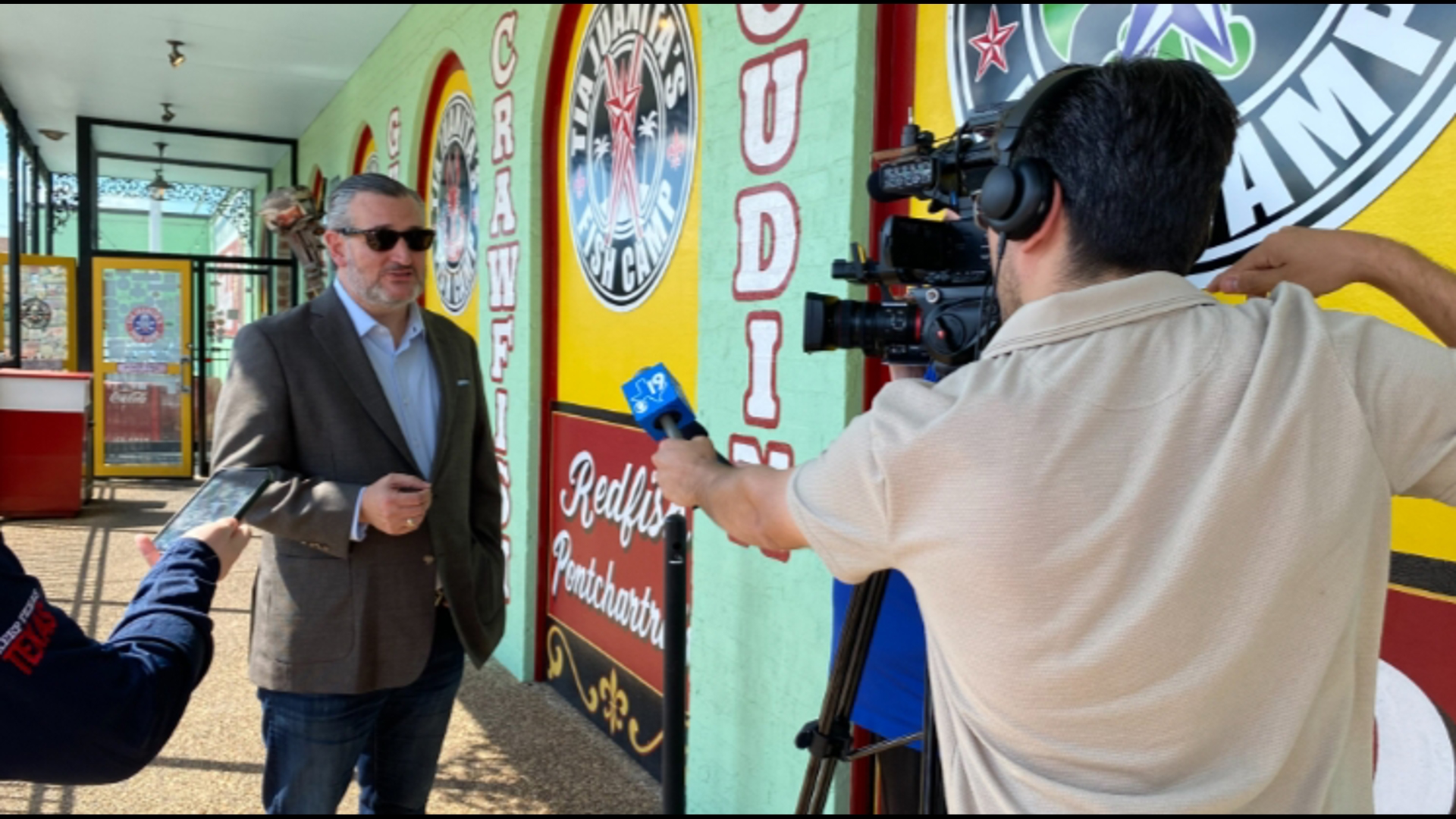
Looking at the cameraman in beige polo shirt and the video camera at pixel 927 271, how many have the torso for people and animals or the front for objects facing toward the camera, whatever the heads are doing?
0

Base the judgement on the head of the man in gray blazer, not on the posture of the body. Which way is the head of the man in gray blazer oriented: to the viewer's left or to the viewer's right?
to the viewer's right

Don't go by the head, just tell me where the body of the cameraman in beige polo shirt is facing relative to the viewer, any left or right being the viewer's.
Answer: facing away from the viewer and to the left of the viewer

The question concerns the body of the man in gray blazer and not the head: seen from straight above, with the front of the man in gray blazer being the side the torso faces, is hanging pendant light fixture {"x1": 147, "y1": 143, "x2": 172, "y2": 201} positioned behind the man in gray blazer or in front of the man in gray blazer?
behind

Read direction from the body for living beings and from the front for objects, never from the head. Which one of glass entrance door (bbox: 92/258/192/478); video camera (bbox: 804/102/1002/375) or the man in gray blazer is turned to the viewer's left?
the video camera

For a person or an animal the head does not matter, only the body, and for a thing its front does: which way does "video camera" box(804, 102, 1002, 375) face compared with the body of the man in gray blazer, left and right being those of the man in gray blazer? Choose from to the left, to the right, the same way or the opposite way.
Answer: the opposite way

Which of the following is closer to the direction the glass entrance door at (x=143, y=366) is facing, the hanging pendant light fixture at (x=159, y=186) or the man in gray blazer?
the man in gray blazer

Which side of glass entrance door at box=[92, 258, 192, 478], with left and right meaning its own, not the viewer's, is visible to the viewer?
front

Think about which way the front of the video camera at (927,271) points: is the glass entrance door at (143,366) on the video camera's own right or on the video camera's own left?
on the video camera's own right

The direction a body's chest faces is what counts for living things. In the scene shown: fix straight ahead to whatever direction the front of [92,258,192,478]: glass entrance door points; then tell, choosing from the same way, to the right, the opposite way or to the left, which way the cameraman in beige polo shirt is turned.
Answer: the opposite way

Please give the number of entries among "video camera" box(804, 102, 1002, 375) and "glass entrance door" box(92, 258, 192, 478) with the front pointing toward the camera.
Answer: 1

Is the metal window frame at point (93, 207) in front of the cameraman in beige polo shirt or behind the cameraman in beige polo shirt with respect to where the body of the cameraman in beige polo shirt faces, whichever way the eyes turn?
in front

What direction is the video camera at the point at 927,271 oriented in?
to the viewer's left

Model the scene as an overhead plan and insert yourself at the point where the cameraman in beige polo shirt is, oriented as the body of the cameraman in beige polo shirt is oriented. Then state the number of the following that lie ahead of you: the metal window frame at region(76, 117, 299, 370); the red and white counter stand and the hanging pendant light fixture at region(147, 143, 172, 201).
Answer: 3

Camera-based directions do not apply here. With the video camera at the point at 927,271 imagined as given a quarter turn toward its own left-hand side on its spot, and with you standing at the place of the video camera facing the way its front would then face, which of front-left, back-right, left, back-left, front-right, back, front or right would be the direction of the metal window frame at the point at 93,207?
back-right

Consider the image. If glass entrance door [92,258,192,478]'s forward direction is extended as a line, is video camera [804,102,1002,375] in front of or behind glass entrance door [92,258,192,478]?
in front

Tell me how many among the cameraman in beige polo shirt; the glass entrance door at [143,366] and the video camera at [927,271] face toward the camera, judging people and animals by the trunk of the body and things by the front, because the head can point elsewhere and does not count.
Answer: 1
